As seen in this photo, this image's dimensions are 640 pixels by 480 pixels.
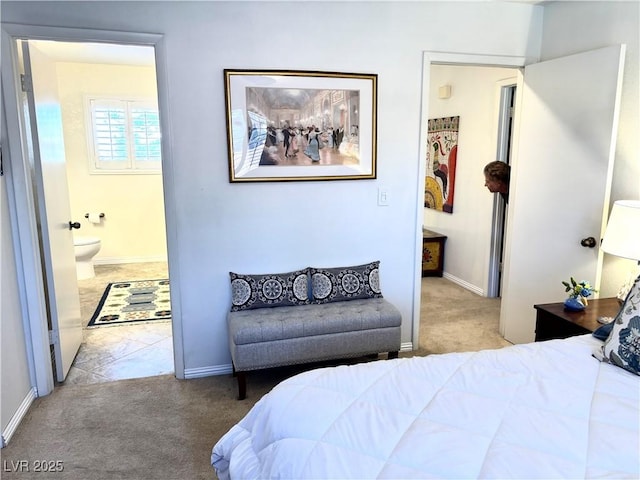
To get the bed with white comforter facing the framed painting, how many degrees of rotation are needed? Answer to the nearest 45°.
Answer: approximately 45° to its right

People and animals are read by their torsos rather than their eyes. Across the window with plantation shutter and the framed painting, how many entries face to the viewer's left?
0

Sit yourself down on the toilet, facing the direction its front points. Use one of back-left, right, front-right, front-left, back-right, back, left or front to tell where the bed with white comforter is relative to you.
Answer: right

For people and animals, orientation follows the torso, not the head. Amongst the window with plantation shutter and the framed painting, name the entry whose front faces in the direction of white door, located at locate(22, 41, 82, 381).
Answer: the window with plantation shutter

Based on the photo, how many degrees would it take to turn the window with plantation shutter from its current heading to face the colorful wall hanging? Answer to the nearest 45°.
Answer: approximately 45° to its left

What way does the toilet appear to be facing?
to the viewer's right

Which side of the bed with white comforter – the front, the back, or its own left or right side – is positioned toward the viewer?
left

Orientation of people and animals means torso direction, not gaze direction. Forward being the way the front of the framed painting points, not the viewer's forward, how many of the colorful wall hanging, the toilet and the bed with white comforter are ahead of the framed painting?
1

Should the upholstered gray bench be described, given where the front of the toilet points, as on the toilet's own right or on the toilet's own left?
on the toilet's own right

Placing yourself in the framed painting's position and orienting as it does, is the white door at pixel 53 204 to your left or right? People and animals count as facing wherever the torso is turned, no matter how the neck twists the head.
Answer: on your right

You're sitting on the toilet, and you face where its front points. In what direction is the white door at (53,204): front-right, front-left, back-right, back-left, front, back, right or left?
right

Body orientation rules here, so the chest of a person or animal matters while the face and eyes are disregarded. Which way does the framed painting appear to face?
toward the camera

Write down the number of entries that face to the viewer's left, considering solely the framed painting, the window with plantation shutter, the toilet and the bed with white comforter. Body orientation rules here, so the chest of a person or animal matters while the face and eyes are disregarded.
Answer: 1
